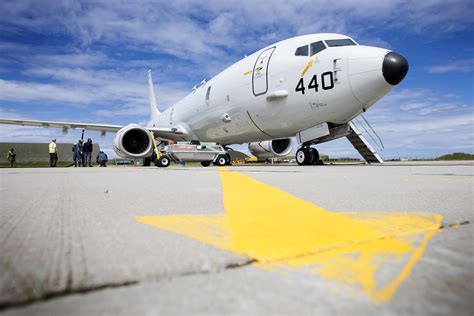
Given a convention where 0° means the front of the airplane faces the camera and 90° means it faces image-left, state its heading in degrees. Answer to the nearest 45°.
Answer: approximately 315°
